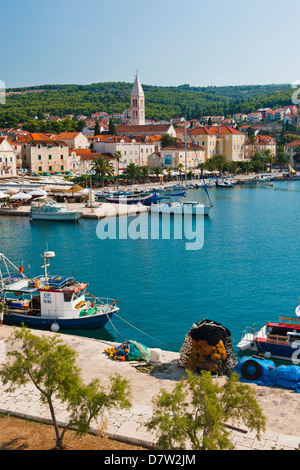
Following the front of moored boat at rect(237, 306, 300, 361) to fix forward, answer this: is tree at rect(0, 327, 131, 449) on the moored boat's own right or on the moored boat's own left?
on the moored boat's own left

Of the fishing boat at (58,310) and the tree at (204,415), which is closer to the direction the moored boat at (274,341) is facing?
the fishing boat

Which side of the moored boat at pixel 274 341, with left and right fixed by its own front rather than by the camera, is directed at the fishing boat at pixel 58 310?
front

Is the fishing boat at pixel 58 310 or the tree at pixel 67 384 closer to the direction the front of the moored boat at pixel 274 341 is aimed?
the fishing boat

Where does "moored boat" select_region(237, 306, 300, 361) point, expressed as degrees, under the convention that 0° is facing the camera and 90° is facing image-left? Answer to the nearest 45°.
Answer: approximately 90°

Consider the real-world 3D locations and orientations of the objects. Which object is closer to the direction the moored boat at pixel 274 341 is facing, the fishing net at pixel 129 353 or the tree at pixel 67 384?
the fishing net

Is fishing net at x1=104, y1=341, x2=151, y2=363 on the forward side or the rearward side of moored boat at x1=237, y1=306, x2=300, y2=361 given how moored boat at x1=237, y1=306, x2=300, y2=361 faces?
on the forward side

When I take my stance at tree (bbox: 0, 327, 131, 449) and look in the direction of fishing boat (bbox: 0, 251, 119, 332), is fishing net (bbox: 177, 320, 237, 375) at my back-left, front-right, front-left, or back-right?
front-right

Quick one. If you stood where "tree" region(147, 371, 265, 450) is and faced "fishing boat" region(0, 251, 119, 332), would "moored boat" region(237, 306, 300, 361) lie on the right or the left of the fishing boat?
right

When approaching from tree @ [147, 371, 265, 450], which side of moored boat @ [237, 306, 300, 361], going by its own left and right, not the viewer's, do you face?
left

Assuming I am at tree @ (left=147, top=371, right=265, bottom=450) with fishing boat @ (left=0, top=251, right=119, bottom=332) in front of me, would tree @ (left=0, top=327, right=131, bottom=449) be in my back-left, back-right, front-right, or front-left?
front-left
